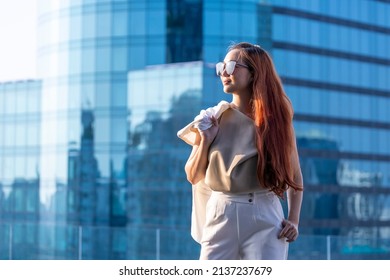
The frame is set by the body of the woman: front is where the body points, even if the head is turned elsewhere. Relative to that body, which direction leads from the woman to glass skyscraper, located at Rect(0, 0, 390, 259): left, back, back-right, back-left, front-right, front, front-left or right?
back-right

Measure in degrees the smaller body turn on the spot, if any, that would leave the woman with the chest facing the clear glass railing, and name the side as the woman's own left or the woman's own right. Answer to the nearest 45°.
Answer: approximately 135° to the woman's own right
